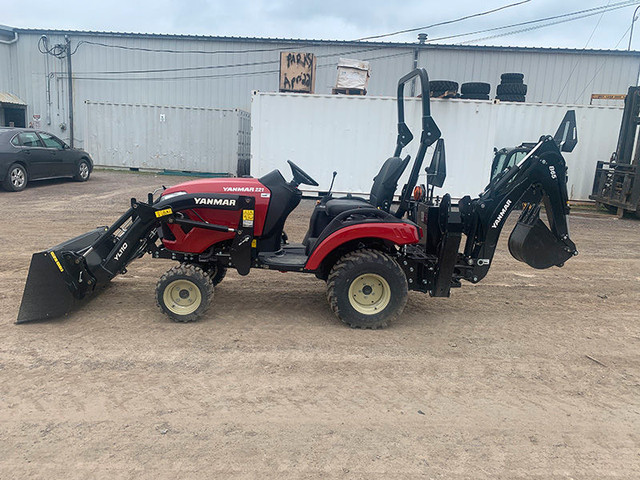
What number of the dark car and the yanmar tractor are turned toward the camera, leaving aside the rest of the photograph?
0

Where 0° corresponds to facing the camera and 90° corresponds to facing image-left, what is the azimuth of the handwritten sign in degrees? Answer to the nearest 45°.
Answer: approximately 0°

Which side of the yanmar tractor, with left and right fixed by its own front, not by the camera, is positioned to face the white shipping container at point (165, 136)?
right

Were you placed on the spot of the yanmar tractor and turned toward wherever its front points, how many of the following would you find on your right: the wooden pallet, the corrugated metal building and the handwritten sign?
3

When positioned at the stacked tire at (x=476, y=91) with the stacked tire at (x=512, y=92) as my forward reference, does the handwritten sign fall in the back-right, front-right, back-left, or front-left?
back-left

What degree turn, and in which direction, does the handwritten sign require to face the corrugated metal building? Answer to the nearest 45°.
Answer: approximately 180°

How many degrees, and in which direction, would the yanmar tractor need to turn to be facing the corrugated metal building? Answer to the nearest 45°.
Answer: approximately 90° to its right

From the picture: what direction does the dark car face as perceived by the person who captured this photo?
facing away from the viewer and to the right of the viewer

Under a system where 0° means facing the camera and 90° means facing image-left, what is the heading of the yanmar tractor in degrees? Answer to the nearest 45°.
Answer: approximately 90°

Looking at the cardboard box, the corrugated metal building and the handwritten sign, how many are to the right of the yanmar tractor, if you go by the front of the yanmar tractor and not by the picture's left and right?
3

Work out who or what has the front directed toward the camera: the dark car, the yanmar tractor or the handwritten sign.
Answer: the handwritten sign

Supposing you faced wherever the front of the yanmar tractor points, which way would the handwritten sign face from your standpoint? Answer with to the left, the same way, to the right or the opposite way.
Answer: to the left
